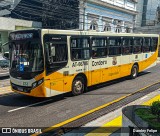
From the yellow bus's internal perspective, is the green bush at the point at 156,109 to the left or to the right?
on its left

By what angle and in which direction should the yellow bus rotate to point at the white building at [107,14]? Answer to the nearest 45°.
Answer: approximately 135° to its right

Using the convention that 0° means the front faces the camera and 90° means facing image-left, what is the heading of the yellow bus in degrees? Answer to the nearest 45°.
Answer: approximately 45°

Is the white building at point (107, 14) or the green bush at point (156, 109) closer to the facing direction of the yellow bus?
the green bush

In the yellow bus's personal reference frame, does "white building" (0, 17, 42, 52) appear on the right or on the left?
on its right
